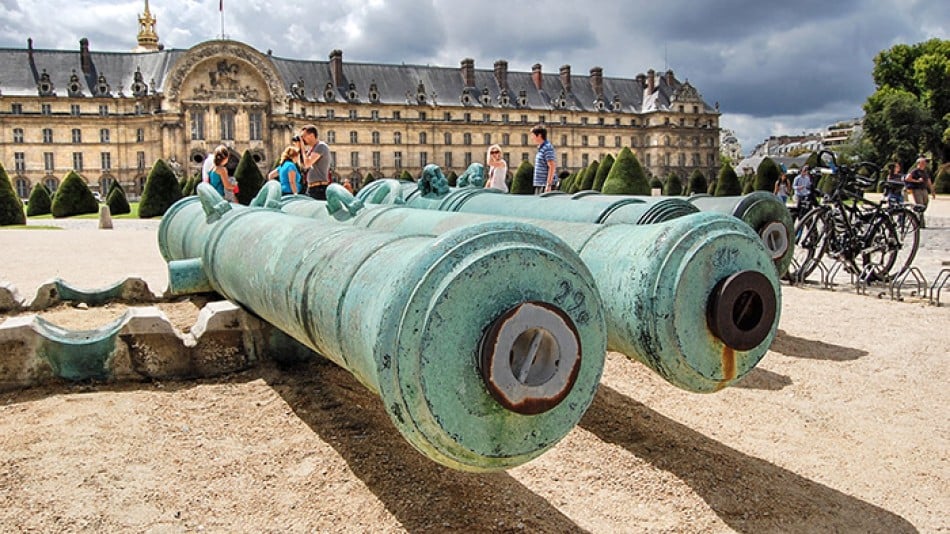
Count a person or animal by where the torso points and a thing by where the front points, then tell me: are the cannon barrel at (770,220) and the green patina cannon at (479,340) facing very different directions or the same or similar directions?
same or similar directions

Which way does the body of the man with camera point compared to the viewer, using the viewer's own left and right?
facing to the left of the viewer

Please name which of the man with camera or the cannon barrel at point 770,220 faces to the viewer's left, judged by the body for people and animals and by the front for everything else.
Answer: the man with camera

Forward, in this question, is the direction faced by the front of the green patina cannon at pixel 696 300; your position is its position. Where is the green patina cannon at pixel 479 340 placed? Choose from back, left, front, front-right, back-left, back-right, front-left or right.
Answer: right

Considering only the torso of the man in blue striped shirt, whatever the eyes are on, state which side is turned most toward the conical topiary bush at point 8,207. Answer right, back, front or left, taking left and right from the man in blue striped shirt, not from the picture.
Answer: front

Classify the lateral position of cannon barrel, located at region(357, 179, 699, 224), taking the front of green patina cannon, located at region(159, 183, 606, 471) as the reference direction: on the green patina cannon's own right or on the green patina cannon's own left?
on the green patina cannon's own left

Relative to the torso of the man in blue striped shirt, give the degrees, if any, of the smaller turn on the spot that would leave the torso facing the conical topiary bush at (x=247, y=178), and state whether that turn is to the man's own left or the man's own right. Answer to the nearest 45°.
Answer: approximately 90° to the man's own right

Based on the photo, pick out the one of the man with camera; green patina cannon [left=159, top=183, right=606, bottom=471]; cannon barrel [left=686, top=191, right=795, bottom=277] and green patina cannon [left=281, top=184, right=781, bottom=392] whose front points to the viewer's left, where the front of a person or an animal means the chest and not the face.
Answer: the man with camera

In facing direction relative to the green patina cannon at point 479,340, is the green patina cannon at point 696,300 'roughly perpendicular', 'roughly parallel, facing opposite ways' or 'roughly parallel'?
roughly parallel

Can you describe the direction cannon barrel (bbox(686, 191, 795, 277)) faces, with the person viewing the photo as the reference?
facing the viewer and to the right of the viewer

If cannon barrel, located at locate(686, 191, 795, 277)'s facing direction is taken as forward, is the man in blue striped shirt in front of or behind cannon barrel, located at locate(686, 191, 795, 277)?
behind

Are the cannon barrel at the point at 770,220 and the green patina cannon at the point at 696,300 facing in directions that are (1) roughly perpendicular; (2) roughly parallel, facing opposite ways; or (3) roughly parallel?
roughly parallel
